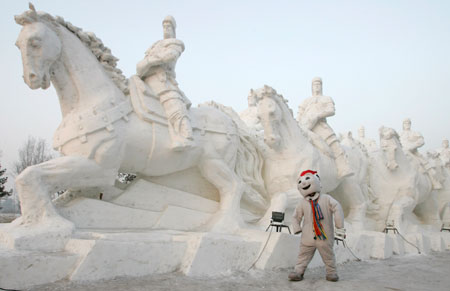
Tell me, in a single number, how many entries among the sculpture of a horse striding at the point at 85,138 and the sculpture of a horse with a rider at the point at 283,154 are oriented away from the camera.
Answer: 0

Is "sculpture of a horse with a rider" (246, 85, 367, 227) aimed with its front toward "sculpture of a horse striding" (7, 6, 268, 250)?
yes

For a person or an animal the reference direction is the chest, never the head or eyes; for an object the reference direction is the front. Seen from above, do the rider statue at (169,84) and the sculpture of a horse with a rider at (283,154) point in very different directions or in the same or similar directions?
same or similar directions

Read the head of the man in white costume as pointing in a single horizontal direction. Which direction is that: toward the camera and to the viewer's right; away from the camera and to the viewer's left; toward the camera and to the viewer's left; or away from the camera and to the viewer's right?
toward the camera and to the viewer's left

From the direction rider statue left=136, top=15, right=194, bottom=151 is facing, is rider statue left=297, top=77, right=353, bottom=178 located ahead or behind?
behind

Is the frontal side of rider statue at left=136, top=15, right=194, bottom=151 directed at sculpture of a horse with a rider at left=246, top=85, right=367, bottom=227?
no

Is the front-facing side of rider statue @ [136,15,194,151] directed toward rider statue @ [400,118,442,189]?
no

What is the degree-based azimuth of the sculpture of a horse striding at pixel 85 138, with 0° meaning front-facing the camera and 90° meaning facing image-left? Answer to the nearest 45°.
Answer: approximately 90°

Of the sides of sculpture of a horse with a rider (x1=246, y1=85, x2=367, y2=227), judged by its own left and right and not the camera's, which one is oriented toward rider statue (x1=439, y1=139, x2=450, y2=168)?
back

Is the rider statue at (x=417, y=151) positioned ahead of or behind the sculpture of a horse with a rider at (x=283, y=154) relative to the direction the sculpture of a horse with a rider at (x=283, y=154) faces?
behind

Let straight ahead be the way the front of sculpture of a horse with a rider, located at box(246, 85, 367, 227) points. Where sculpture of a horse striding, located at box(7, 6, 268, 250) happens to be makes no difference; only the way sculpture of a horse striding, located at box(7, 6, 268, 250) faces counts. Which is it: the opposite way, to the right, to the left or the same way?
the same way

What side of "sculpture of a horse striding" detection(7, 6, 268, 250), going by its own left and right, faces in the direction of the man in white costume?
back

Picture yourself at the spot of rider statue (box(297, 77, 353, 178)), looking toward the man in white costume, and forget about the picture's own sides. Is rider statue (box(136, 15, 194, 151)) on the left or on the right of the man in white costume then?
right

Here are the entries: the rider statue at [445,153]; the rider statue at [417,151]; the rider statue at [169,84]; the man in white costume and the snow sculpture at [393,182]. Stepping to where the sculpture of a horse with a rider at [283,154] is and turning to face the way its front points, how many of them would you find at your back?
3

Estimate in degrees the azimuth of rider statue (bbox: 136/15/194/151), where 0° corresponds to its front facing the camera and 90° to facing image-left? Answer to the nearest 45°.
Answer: approximately 45°

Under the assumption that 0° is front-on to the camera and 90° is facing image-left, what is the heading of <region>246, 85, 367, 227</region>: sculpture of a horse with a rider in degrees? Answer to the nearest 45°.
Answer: approximately 45°

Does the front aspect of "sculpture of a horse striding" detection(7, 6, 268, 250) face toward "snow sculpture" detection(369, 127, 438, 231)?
no

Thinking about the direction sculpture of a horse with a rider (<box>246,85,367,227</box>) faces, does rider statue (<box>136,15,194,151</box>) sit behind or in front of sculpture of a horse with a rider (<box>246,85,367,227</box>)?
in front

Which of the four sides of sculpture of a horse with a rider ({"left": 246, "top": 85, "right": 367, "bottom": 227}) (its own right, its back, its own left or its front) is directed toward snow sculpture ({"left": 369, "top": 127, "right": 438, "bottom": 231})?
back
